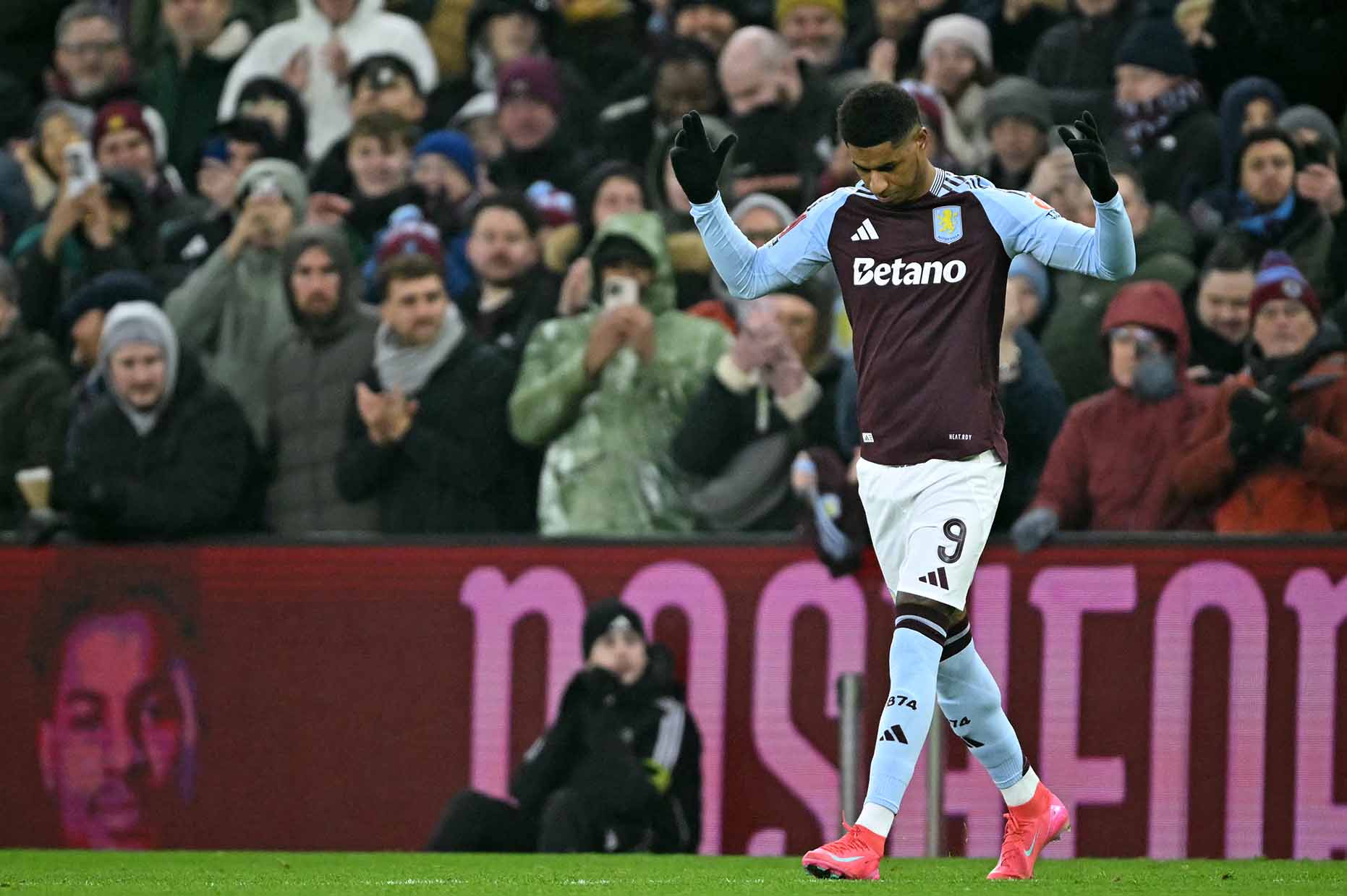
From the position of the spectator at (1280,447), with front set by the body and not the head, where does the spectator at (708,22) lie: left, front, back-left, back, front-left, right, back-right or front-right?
back-right

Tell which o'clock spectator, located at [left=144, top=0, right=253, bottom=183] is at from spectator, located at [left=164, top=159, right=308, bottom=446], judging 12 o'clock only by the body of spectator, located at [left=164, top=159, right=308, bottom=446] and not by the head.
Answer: spectator, located at [left=144, top=0, right=253, bottom=183] is roughly at 6 o'clock from spectator, located at [left=164, top=159, right=308, bottom=446].

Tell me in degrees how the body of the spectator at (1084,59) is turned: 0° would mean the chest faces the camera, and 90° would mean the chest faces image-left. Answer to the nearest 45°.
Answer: approximately 0°

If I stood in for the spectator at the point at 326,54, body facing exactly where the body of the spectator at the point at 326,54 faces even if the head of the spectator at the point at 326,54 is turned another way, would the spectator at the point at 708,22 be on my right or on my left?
on my left

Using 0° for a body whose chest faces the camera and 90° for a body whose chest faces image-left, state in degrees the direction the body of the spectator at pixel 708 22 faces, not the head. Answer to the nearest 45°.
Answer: approximately 0°

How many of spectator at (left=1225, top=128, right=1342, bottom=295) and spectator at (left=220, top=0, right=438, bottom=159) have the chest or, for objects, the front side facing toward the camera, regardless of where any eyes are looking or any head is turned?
2
